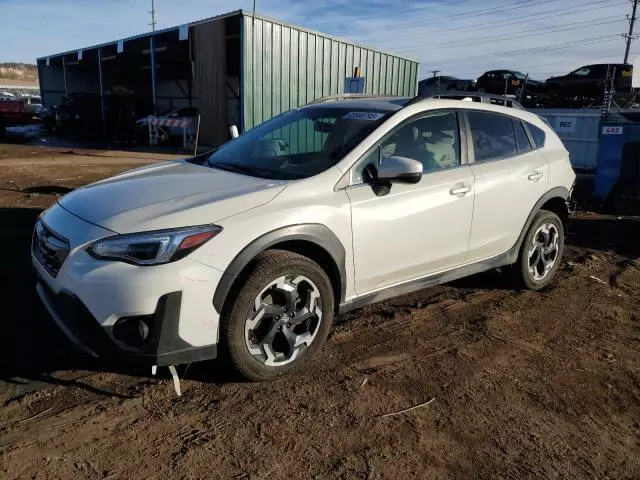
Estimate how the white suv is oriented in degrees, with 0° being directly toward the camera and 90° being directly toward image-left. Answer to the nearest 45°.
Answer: approximately 45°

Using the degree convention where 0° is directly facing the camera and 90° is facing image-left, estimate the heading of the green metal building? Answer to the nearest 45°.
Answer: approximately 45°

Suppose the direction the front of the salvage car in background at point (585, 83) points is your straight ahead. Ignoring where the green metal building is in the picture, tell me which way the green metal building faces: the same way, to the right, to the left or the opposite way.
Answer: to the left

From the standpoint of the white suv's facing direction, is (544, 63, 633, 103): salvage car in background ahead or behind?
behind

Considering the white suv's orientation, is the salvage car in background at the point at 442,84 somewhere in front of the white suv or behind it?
behind

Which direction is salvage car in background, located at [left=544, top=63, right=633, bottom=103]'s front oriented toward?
to the viewer's left
